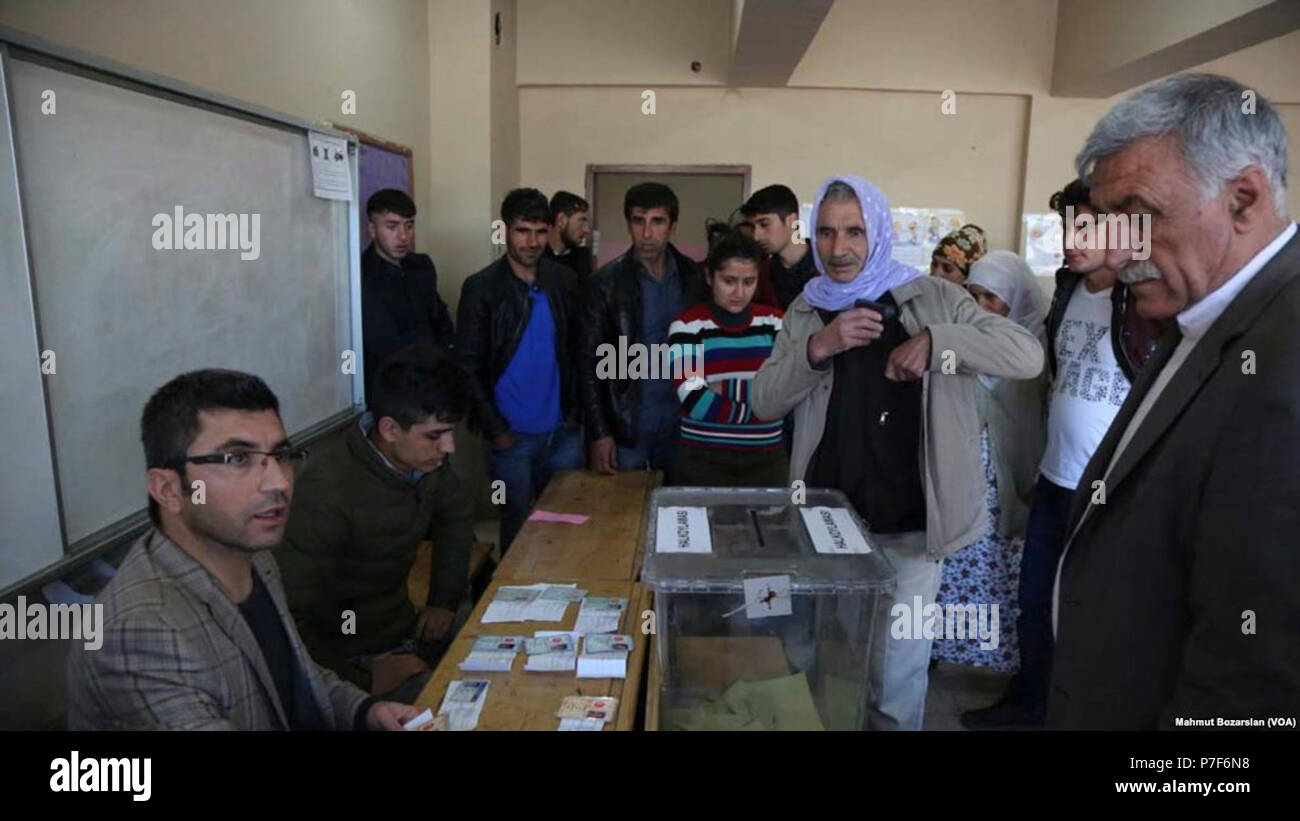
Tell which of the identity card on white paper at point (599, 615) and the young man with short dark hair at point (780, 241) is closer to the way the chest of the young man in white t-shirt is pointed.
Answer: the identity card on white paper

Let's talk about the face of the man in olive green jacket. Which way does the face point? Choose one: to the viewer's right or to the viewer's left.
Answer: to the viewer's right

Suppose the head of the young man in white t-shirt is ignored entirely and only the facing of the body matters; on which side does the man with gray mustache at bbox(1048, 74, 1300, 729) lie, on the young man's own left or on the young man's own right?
on the young man's own left

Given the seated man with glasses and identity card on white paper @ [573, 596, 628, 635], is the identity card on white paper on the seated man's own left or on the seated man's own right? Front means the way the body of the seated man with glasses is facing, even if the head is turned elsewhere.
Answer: on the seated man's own left
